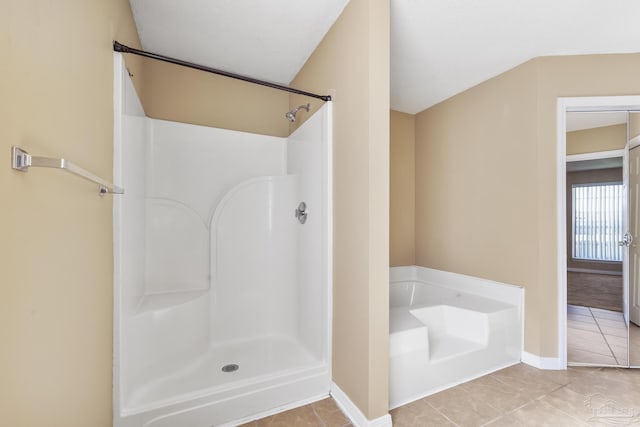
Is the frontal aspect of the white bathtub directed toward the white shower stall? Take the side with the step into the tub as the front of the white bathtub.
no

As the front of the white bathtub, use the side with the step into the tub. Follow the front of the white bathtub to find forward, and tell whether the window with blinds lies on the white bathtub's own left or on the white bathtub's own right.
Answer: on the white bathtub's own left

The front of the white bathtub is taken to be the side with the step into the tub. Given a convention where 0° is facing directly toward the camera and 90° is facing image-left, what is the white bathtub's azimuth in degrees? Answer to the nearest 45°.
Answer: approximately 315°

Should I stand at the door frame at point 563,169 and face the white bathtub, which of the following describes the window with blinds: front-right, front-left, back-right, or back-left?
back-right
